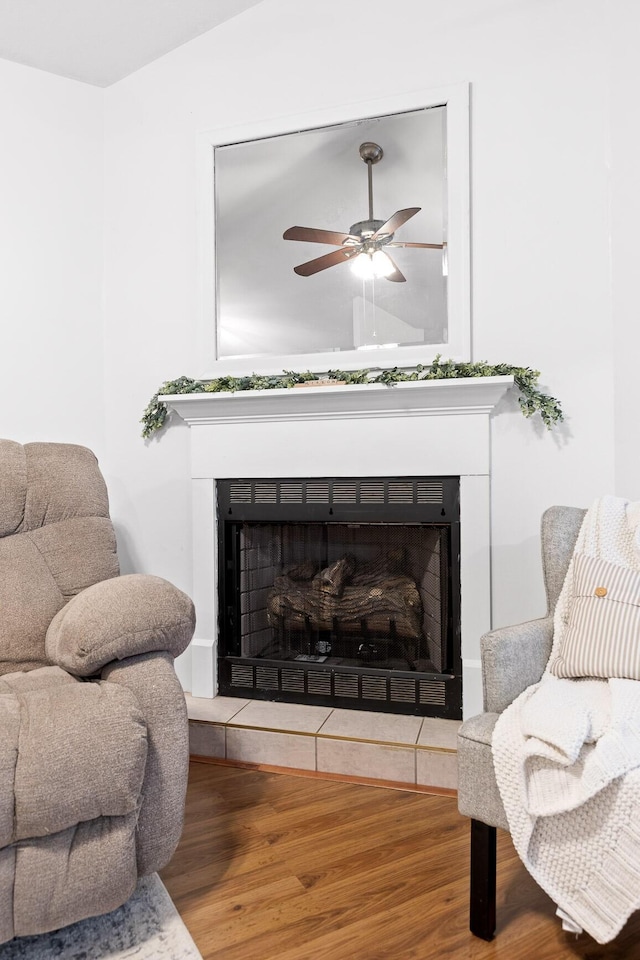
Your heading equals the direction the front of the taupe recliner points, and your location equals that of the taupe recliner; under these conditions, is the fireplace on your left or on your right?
on your left

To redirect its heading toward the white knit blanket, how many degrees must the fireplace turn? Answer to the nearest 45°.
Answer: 0° — it already faces it

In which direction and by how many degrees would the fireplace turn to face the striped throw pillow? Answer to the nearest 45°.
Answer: approximately 45° to its left

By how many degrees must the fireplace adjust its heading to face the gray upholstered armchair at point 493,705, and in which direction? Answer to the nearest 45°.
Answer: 0° — it already faces it

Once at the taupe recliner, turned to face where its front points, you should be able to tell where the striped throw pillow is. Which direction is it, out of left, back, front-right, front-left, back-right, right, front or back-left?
front-left

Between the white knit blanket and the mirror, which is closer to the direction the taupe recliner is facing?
the white knit blanket
